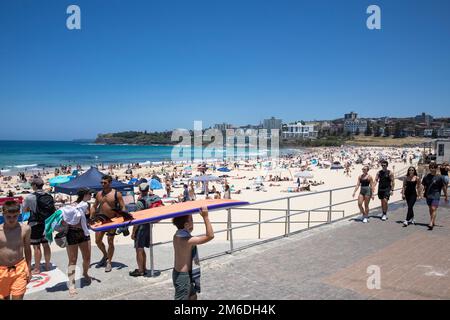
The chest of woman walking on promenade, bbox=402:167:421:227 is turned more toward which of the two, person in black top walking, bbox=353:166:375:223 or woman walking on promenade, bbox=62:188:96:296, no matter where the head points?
the woman walking on promenade

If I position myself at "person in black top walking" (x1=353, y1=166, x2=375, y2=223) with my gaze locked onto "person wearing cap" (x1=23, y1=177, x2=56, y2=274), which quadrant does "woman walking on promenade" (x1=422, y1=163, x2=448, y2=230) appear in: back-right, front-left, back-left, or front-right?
back-left

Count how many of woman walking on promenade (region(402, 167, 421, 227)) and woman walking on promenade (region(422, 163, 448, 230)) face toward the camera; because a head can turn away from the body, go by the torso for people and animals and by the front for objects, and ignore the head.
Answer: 2

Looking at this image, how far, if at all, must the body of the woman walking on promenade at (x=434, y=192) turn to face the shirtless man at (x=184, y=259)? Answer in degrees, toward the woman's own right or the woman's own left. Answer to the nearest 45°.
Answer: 0° — they already face them

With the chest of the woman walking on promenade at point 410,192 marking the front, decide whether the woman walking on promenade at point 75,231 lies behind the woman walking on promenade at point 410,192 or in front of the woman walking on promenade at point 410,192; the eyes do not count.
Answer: in front

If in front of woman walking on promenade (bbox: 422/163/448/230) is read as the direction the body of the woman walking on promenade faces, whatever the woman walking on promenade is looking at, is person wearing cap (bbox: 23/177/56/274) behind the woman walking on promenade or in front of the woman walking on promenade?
in front

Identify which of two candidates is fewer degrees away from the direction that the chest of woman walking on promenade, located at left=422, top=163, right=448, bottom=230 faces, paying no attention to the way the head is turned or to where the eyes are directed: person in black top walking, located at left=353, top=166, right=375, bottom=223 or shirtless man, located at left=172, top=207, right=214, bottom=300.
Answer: the shirtless man

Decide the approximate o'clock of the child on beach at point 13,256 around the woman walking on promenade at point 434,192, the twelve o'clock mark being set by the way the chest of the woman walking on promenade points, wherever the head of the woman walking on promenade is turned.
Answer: The child on beach is roughly at 1 o'clock from the woman walking on promenade.

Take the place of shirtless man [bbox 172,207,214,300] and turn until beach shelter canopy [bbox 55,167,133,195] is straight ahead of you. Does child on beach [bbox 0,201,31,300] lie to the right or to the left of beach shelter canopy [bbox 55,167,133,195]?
left
